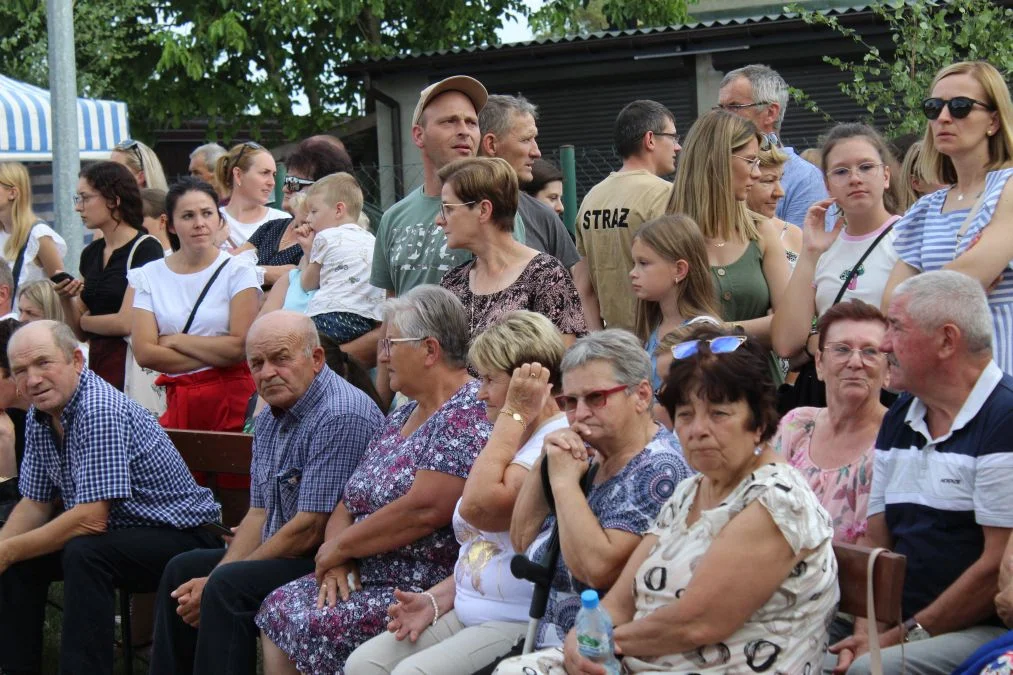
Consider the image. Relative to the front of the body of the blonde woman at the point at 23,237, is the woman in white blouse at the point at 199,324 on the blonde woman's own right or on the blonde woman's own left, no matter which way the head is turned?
on the blonde woman's own left

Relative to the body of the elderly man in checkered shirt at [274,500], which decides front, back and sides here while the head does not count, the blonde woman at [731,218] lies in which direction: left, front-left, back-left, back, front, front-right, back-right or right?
back-left

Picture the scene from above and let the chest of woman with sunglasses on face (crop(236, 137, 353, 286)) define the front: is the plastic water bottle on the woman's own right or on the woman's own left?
on the woman's own left

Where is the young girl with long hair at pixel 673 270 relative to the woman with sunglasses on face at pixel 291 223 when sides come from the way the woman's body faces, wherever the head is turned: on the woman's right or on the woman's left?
on the woman's left

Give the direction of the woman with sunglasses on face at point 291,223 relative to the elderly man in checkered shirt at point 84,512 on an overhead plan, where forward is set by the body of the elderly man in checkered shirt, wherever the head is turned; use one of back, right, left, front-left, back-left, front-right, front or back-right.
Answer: back

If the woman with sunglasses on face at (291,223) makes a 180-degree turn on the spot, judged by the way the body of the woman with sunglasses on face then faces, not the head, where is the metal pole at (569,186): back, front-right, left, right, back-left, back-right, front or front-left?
front-right

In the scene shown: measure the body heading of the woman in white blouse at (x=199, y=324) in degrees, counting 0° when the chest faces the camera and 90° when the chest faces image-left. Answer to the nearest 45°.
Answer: approximately 0°

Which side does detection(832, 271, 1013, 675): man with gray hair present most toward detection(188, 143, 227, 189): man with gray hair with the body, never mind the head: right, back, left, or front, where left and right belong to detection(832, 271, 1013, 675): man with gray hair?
right

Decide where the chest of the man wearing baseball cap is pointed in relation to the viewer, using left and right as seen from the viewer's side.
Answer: facing the viewer and to the right of the viewer
